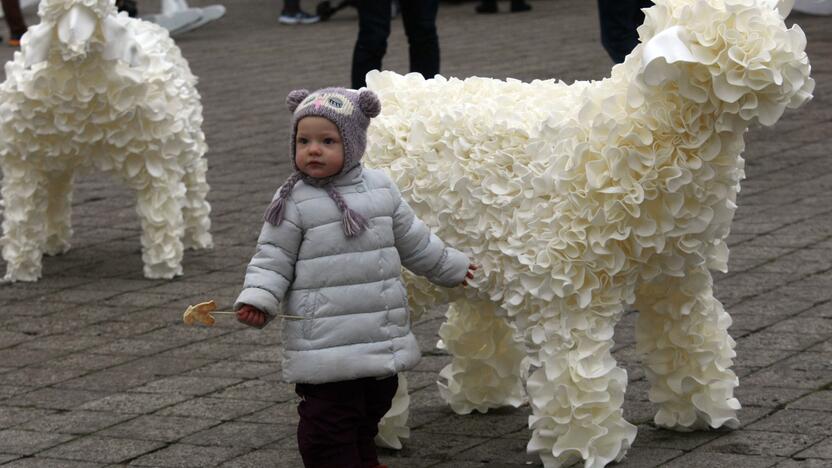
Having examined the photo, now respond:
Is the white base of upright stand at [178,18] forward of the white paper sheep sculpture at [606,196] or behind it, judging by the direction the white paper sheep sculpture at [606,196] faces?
behind

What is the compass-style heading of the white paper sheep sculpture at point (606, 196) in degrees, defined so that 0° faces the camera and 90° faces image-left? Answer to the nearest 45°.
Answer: approximately 315°

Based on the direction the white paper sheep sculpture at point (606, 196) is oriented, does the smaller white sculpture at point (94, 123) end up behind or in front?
behind
